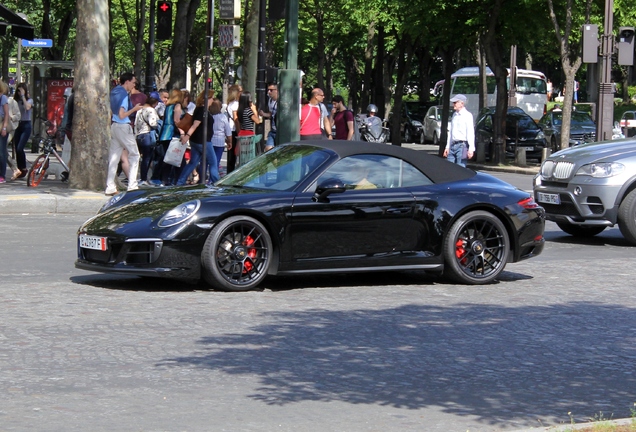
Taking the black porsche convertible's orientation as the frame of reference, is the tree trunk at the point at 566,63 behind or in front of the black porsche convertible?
behind

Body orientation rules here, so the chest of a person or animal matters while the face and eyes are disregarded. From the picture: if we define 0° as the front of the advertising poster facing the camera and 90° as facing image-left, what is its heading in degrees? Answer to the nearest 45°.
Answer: approximately 0°

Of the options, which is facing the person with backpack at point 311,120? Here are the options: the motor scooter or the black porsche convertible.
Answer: the motor scooter

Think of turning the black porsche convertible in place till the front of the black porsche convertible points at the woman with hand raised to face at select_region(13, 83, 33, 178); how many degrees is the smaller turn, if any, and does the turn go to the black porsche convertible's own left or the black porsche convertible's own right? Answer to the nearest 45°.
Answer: approximately 90° to the black porsche convertible's own right
